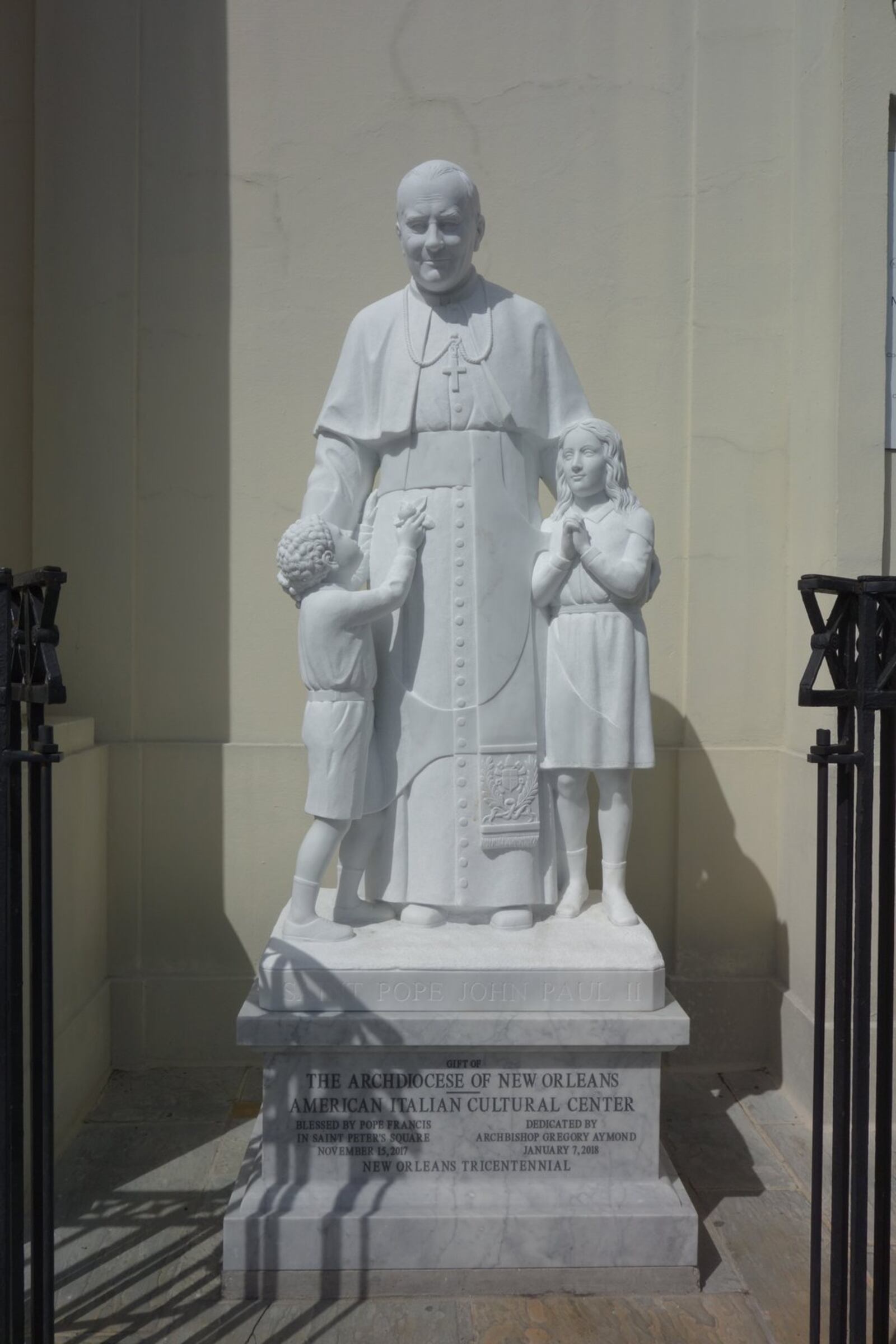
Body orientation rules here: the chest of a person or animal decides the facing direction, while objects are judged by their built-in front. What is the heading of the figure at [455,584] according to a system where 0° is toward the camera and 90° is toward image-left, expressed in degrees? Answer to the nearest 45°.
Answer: approximately 0°

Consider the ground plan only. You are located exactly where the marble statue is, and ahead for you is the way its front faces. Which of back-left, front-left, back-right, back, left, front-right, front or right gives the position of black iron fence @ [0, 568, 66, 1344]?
front-right

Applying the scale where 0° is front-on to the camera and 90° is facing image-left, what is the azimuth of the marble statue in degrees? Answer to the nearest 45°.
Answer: approximately 0°

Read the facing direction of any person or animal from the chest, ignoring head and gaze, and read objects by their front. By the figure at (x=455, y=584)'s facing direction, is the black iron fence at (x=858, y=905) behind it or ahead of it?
ahead
